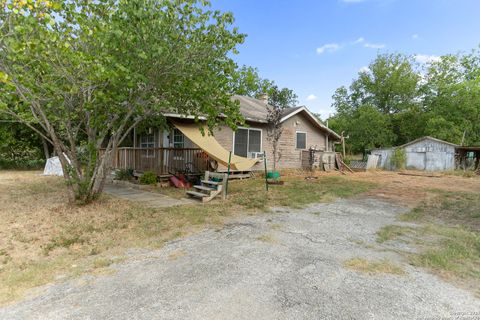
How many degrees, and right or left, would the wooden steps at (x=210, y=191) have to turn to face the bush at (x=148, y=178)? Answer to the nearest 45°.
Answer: approximately 90° to its right

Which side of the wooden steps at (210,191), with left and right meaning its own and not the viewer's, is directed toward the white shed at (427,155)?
back

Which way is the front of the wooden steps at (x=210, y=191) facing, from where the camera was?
facing the viewer and to the left of the viewer

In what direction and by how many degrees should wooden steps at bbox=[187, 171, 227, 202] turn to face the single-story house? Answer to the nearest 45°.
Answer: approximately 135° to its right

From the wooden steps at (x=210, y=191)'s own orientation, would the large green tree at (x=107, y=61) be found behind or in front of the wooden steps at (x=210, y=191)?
in front

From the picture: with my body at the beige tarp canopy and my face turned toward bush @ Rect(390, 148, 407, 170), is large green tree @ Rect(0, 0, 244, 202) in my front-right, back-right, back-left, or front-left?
back-right

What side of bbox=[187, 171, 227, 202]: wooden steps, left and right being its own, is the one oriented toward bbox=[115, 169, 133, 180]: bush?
right

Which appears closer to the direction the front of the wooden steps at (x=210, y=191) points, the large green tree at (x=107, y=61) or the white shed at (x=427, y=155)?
the large green tree
